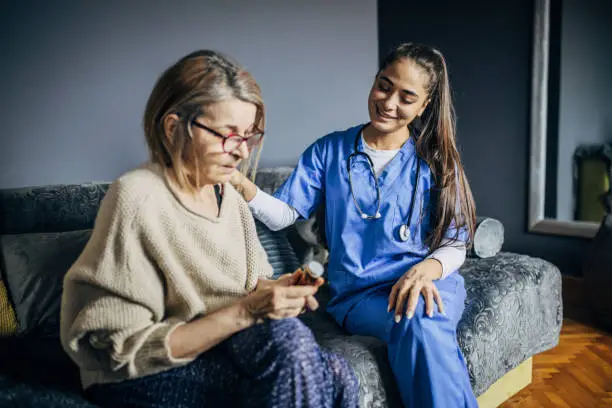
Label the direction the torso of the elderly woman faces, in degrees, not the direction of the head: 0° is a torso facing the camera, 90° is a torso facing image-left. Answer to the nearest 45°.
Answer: approximately 315°

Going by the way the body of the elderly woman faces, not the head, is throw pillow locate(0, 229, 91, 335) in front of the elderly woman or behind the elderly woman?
behind

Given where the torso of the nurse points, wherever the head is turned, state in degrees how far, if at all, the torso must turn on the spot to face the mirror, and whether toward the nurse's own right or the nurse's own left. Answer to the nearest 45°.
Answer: approximately 135° to the nurse's own left

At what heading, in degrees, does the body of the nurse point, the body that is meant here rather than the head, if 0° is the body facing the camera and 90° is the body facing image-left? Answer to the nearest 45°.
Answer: approximately 0°

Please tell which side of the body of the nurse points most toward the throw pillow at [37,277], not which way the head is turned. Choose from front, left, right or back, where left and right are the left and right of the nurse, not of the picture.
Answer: right

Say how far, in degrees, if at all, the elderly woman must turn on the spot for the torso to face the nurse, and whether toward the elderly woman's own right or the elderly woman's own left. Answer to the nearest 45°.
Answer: approximately 90° to the elderly woman's own left

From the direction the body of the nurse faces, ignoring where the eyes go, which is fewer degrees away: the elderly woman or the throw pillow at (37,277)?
the elderly woman

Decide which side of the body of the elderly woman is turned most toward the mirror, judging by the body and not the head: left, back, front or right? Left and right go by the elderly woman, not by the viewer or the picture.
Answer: left
